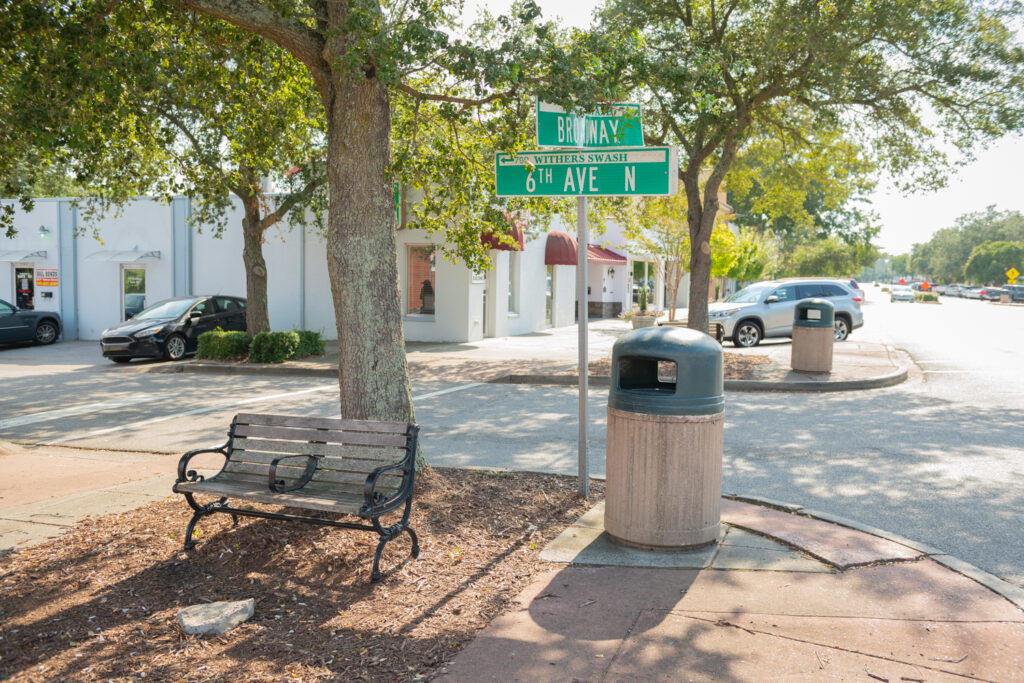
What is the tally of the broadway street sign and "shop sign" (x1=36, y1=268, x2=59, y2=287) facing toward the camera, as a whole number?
2

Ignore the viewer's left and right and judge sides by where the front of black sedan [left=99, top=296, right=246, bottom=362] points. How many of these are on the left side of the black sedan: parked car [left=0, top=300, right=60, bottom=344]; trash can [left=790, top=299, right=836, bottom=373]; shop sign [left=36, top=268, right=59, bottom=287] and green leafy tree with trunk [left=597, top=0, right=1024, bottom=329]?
2

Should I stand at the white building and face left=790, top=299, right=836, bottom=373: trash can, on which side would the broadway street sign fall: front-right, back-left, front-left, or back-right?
front-right

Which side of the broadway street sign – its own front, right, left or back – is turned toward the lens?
front

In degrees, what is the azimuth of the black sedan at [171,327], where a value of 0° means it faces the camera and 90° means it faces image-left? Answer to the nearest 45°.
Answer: approximately 45°

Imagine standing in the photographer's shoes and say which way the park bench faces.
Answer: facing the viewer and to the left of the viewer

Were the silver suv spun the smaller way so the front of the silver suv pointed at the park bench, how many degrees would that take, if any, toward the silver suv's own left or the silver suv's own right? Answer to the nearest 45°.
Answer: approximately 45° to the silver suv's own left

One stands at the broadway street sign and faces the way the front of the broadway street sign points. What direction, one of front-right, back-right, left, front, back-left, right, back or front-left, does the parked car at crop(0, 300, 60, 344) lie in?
back-right

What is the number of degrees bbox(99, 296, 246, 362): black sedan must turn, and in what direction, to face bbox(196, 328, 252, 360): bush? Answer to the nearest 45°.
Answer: approximately 90° to its left

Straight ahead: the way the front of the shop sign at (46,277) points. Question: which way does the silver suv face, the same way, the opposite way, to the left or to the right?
to the right

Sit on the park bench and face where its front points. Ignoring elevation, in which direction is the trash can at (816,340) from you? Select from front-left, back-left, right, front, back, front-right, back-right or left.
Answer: back

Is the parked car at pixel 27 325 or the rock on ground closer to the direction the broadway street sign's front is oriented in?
the rock on ground

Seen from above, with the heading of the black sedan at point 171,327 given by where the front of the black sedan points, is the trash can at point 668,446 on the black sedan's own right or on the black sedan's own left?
on the black sedan's own left

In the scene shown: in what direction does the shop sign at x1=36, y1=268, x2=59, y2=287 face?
toward the camera

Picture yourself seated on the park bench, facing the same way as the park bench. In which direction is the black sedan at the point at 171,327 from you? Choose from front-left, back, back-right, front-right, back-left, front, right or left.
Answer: back-right

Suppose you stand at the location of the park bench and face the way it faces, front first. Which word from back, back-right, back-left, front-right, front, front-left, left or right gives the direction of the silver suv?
back
